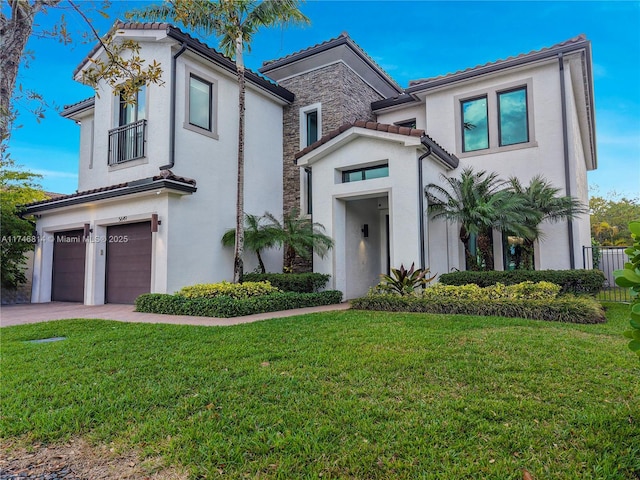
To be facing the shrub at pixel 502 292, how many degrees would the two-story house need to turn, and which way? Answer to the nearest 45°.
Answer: approximately 90° to its left

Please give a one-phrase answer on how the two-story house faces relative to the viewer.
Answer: facing the viewer and to the left of the viewer

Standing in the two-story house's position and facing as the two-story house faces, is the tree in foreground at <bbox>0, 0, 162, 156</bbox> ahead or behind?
ahead

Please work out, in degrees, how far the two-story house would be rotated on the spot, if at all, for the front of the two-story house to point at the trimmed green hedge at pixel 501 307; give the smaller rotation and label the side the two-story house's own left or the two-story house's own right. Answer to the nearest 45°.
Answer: approximately 90° to the two-story house's own left

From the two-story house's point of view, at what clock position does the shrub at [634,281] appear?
The shrub is roughly at 10 o'clock from the two-story house.

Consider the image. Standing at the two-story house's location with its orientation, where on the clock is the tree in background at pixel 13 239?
The tree in background is roughly at 2 o'clock from the two-story house.
